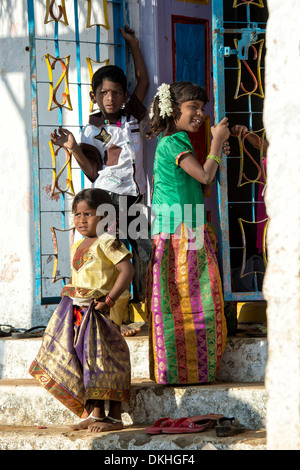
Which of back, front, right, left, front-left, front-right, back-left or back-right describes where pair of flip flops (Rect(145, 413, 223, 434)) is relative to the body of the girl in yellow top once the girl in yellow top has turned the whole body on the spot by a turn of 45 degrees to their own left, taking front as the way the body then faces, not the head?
front-left

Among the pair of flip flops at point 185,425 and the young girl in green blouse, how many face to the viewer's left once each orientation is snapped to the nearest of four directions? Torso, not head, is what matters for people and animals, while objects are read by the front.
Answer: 1

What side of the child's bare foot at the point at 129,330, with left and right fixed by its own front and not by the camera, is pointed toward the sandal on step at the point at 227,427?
front

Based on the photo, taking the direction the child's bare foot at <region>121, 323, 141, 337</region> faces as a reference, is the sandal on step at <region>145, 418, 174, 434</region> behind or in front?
in front

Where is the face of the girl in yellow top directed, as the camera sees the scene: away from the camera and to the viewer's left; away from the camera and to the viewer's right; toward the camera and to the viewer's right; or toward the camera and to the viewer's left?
toward the camera and to the viewer's left

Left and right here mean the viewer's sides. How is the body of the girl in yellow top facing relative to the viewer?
facing the viewer and to the left of the viewer

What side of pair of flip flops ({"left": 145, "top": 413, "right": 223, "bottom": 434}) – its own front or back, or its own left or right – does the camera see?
left
